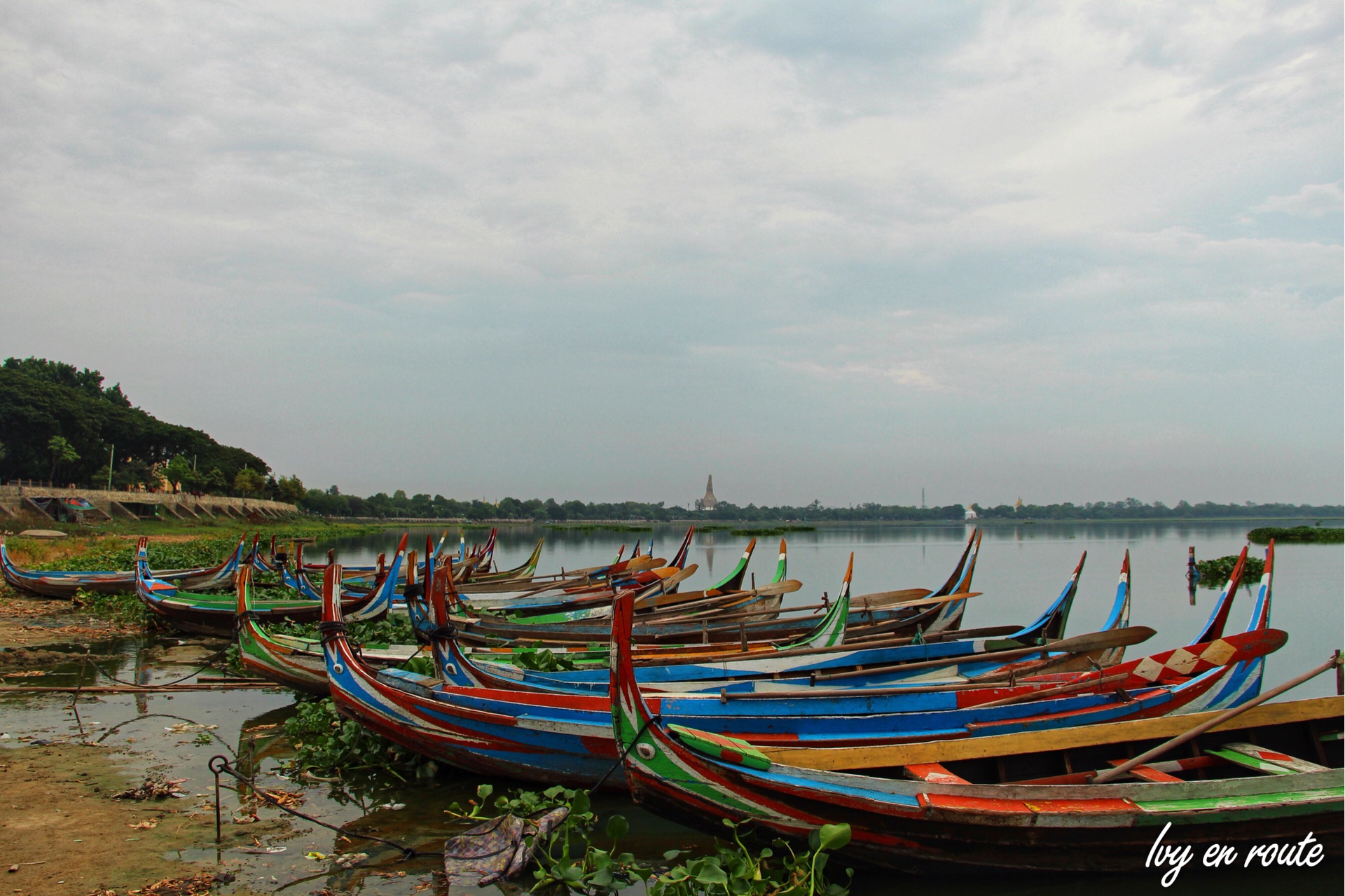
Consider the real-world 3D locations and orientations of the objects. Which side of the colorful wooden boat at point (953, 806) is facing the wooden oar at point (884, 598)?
right

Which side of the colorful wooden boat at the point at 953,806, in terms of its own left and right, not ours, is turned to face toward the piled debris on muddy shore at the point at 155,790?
front

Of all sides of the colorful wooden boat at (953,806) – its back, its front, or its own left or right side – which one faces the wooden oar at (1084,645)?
right

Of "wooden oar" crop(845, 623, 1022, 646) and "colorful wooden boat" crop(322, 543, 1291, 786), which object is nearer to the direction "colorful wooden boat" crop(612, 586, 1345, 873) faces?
the colorful wooden boat

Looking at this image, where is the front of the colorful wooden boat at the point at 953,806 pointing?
to the viewer's left

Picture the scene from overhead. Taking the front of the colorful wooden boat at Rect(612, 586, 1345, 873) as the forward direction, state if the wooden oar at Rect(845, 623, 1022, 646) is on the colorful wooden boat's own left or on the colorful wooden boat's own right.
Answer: on the colorful wooden boat's own right

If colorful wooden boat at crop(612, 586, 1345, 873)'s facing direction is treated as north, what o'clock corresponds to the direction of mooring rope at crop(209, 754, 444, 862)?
The mooring rope is roughly at 12 o'clock from the colorful wooden boat.
